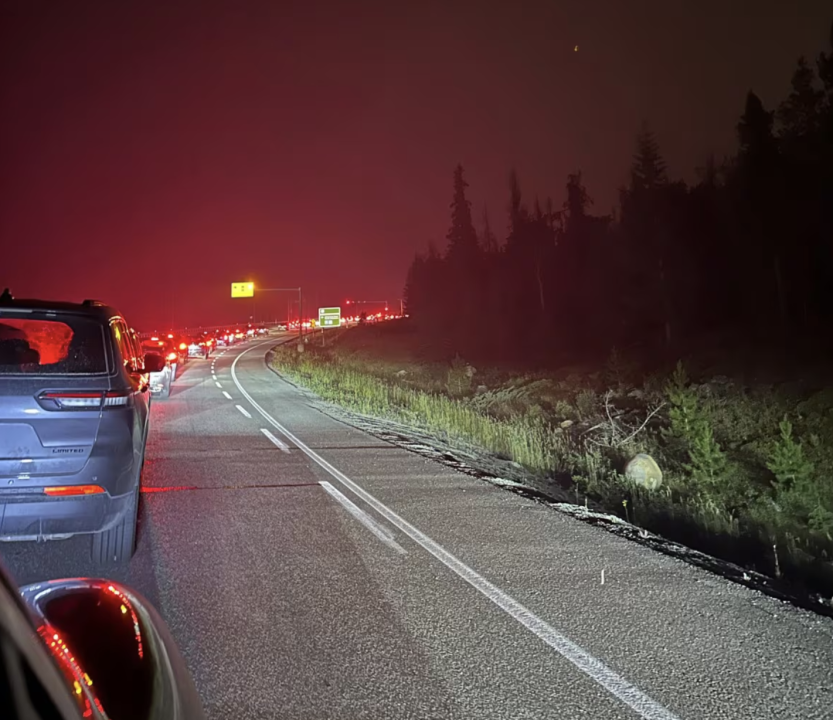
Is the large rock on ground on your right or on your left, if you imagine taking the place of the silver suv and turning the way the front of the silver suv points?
on your right

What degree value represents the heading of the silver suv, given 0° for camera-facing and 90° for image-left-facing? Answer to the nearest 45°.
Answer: approximately 180°
